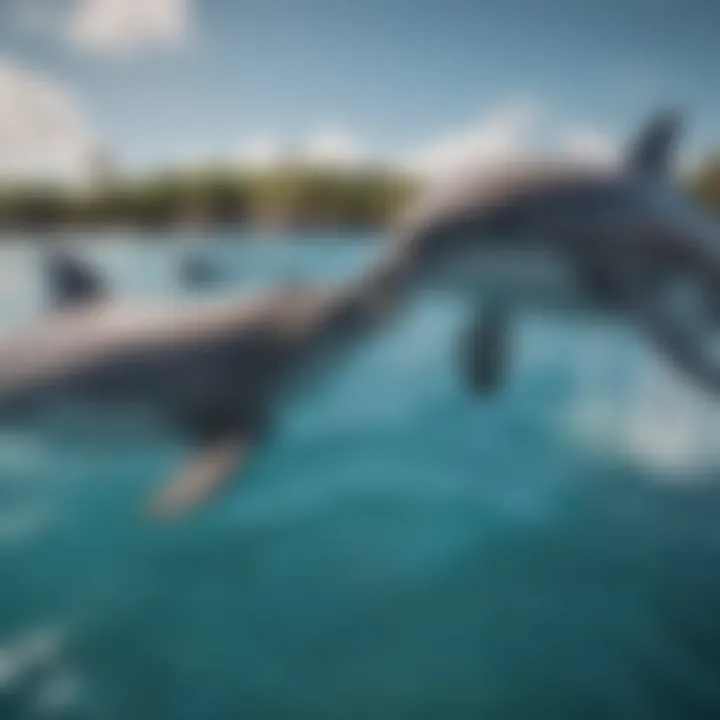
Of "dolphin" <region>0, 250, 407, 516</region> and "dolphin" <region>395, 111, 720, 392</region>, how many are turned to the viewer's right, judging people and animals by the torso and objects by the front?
1

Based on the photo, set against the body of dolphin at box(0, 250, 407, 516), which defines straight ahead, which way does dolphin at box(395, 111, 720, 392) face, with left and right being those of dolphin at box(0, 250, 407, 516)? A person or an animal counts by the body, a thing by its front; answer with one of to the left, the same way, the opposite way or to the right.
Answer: the opposite way
